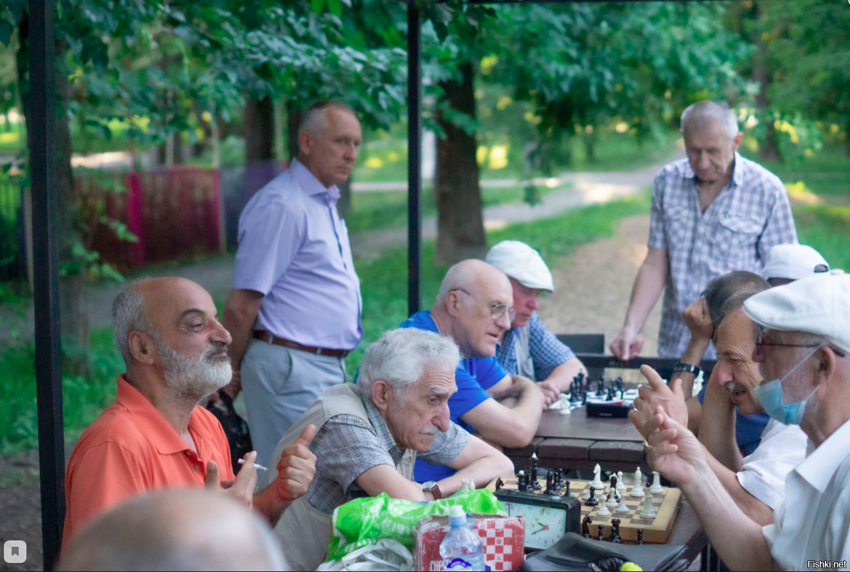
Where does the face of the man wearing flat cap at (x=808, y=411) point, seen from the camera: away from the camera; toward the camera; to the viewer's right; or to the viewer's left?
to the viewer's left

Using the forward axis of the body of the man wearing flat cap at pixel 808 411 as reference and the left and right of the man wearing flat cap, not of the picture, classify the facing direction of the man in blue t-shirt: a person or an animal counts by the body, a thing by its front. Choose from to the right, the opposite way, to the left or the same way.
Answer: the opposite way

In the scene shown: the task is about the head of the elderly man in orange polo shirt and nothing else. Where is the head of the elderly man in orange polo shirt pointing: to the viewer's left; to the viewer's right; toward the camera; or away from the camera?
to the viewer's right

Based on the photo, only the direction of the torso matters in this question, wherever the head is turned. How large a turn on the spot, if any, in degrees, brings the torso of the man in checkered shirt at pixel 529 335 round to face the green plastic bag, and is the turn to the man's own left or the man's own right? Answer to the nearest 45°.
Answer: approximately 45° to the man's own right

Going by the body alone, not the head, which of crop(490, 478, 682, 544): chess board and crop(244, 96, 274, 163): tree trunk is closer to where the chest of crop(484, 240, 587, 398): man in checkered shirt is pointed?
the chess board

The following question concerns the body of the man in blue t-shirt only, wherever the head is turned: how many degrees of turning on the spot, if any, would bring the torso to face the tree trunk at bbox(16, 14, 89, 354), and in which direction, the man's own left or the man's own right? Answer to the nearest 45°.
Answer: approximately 135° to the man's own left

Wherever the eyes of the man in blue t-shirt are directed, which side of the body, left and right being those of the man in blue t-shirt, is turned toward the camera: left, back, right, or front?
right

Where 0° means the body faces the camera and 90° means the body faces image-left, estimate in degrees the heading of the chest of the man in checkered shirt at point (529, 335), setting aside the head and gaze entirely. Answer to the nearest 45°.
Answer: approximately 315°

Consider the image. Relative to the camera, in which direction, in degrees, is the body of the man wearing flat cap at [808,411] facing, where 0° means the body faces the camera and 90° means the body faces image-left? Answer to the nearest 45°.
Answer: approximately 90°

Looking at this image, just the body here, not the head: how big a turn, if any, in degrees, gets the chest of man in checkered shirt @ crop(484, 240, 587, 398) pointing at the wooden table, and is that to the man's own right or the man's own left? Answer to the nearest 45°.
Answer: approximately 45° to the man's own right

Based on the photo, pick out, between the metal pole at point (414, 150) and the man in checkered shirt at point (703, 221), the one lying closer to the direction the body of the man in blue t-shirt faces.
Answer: the man in checkered shirt
